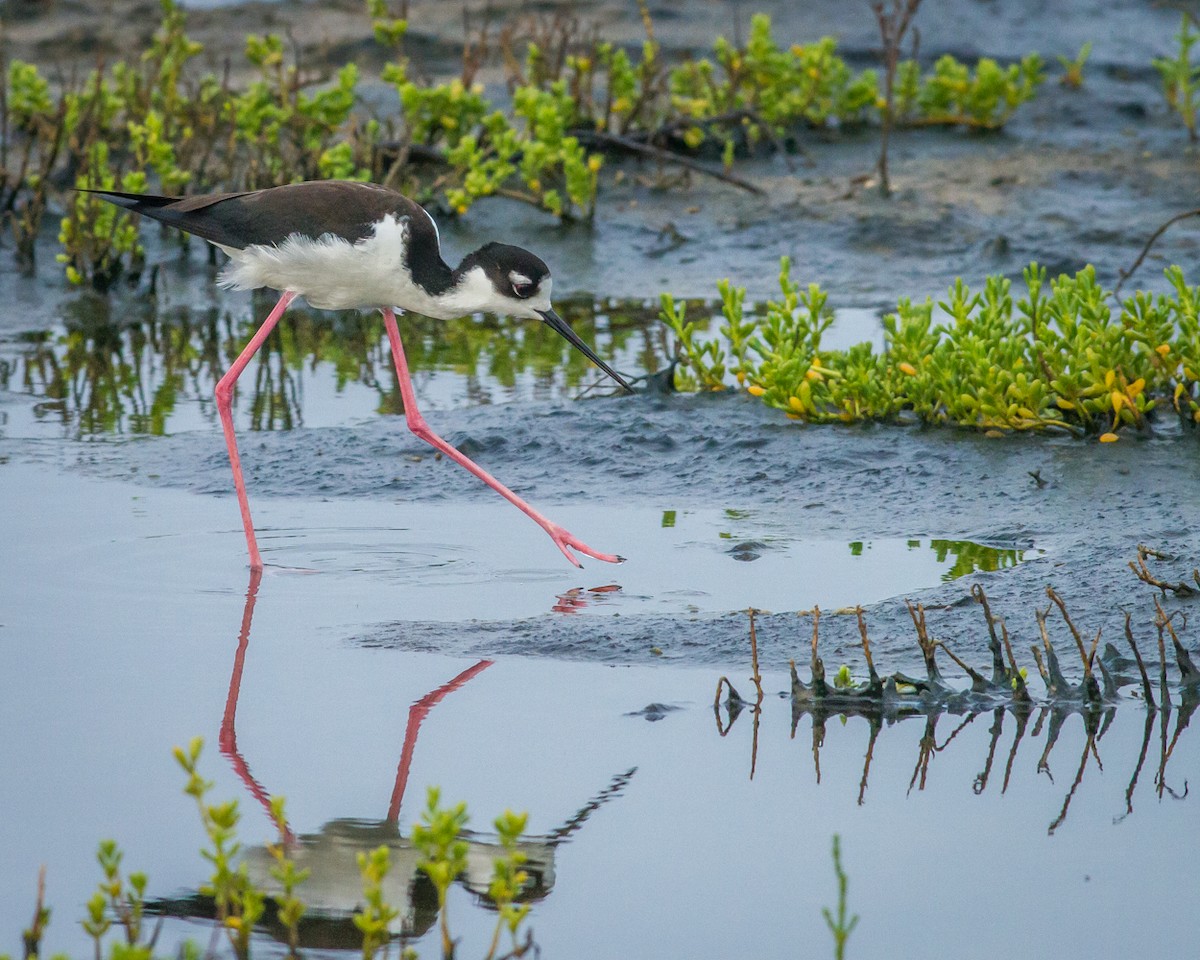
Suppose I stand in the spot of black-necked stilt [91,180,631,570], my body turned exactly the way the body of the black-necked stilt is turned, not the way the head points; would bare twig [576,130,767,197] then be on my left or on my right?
on my left

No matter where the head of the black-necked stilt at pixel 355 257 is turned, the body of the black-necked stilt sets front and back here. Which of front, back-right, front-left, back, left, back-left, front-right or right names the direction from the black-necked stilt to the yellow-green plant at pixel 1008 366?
front

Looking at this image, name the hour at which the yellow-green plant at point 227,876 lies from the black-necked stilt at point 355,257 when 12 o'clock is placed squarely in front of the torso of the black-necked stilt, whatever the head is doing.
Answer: The yellow-green plant is roughly at 3 o'clock from the black-necked stilt.

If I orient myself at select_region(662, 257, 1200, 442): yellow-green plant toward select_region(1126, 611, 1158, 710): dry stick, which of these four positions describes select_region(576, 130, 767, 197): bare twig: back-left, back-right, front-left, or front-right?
back-right

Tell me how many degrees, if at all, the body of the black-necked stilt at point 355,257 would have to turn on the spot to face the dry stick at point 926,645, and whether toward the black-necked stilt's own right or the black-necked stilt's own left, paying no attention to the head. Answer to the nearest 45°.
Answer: approximately 45° to the black-necked stilt's own right

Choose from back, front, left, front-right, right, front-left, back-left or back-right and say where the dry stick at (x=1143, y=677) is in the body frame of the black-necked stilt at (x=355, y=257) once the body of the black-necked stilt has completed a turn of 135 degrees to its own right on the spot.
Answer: left

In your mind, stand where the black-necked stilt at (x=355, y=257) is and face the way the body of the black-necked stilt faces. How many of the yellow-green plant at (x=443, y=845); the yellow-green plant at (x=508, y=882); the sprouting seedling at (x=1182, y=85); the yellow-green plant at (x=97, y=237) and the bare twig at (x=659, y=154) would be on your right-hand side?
2

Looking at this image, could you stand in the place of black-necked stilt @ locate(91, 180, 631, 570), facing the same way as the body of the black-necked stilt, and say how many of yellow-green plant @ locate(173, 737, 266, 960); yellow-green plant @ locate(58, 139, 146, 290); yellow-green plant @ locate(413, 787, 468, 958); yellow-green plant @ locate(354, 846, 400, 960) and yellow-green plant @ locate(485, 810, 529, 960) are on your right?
4

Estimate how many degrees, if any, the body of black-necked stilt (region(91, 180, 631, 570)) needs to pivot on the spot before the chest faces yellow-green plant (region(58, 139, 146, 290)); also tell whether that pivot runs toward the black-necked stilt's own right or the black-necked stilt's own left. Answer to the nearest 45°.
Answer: approximately 90° to the black-necked stilt's own left

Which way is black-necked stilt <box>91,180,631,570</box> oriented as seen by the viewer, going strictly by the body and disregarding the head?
to the viewer's right

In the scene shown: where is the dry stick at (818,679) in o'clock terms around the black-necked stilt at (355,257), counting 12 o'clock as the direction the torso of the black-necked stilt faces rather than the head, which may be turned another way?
The dry stick is roughly at 2 o'clock from the black-necked stilt.

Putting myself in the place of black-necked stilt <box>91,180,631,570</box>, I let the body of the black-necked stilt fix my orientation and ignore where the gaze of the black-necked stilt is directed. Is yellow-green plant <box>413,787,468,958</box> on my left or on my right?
on my right

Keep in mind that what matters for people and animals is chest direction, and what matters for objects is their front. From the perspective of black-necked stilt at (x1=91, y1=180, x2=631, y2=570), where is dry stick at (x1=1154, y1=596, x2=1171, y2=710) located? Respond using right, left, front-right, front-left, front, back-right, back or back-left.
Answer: front-right

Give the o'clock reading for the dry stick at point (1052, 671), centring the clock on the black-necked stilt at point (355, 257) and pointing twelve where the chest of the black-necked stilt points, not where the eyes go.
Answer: The dry stick is roughly at 2 o'clock from the black-necked stilt.

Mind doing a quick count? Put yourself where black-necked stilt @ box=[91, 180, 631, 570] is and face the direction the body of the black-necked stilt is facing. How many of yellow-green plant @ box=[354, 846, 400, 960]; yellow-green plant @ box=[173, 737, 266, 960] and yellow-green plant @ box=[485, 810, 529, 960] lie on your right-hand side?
3
